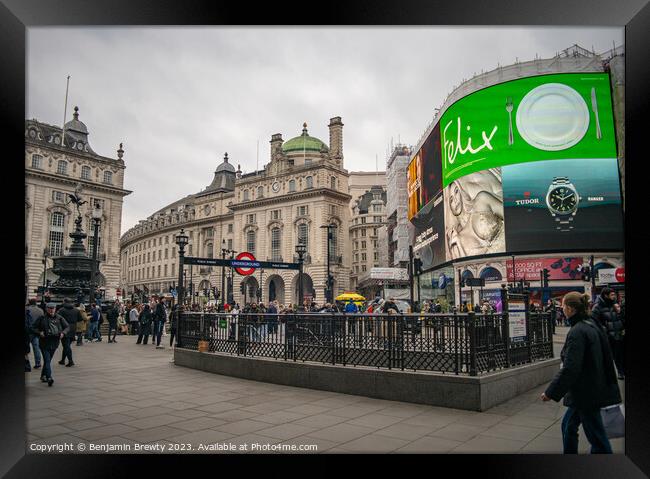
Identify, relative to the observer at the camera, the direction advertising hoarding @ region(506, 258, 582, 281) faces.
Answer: facing the viewer

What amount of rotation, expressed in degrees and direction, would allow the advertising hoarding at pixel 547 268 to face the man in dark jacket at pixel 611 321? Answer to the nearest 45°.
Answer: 0° — it already faces them
